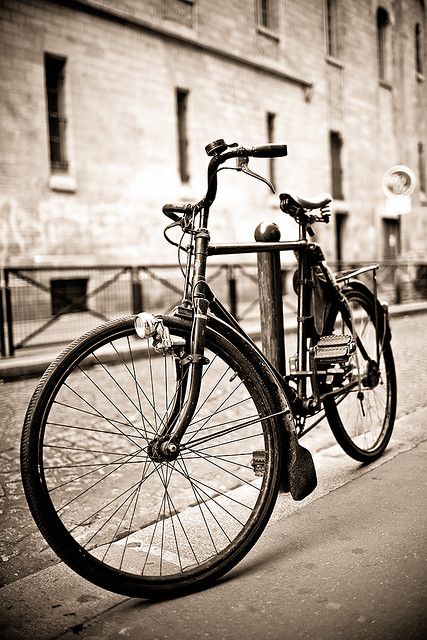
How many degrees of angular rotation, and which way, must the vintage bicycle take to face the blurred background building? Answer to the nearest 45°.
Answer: approximately 135° to its right

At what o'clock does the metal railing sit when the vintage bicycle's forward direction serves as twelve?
The metal railing is roughly at 4 o'clock from the vintage bicycle.

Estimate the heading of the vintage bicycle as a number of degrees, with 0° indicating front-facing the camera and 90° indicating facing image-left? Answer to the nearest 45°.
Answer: approximately 45°
